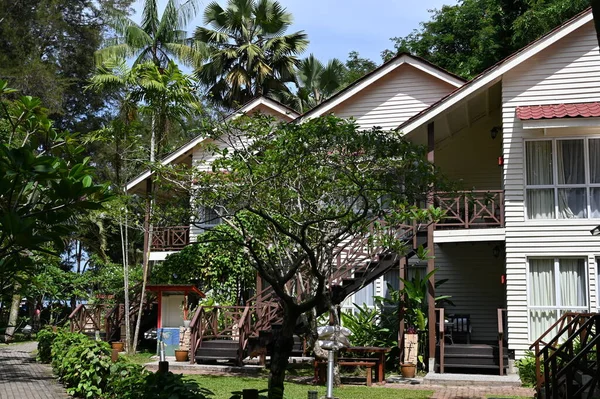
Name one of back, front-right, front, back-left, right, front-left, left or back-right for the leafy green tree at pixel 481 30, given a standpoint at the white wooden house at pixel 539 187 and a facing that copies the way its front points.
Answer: back

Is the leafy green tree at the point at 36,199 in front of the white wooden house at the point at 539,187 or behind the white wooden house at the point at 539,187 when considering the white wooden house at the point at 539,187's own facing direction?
in front

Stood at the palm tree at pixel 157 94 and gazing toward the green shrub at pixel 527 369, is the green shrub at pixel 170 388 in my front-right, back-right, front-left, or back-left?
front-right

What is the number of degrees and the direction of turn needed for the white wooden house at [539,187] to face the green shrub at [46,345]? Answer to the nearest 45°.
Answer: approximately 90° to its right

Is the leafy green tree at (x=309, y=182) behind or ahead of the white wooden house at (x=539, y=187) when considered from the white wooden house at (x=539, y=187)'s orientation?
ahead

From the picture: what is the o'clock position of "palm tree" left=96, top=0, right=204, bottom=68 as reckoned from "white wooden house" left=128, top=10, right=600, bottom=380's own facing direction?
The palm tree is roughly at 4 o'clock from the white wooden house.

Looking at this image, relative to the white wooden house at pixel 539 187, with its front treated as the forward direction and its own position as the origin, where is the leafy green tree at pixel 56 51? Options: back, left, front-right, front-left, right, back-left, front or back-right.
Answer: back-right

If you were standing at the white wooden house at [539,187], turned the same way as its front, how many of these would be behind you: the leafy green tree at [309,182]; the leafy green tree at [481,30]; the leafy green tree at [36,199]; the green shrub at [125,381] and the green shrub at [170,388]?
1

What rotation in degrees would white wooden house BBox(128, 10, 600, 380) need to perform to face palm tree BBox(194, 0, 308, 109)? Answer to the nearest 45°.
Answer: approximately 135° to its right

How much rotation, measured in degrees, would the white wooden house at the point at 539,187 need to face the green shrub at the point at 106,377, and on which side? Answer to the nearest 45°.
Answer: approximately 45° to its right

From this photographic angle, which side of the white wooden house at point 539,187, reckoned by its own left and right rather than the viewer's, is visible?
front

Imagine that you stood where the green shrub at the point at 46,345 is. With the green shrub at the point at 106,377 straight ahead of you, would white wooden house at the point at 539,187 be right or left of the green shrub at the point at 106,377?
left
